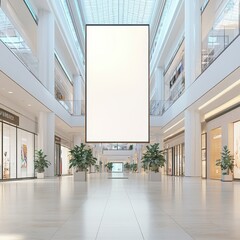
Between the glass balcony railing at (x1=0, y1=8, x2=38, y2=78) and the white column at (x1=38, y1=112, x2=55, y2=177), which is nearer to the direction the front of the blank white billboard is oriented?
the glass balcony railing

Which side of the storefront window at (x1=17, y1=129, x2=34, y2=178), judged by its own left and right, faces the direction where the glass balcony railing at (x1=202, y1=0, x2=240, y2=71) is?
front

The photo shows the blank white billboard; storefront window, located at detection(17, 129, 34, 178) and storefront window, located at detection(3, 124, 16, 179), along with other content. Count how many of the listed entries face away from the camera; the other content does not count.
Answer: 0

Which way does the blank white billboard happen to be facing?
toward the camera

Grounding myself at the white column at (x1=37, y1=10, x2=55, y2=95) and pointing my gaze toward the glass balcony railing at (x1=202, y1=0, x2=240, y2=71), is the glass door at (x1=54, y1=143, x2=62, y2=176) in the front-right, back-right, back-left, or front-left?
back-left

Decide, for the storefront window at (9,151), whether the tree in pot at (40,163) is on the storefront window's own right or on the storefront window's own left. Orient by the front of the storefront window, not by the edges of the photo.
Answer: on the storefront window's own left

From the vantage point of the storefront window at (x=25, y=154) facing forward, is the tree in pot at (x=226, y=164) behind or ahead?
ahead

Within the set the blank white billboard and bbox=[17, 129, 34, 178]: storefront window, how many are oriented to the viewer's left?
0

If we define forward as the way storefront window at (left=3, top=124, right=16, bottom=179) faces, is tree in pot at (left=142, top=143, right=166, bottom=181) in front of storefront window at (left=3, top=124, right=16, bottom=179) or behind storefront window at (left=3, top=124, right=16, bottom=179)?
in front

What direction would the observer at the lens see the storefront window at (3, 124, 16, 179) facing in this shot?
facing the viewer and to the right of the viewer

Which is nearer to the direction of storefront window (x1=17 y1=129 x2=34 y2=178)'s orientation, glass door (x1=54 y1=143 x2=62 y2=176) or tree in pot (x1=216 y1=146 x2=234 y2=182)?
the tree in pot

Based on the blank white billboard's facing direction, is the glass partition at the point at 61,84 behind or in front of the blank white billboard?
behind

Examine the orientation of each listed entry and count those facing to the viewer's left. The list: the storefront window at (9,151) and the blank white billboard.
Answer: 0
